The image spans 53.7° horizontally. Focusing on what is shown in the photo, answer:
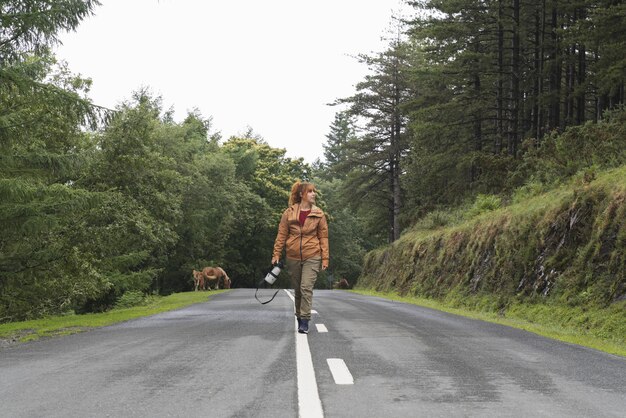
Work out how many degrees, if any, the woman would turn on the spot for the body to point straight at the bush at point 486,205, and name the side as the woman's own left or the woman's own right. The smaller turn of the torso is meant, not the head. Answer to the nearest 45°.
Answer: approximately 135° to the woman's own left

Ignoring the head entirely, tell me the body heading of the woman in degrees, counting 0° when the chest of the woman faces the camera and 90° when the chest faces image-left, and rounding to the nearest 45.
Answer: approximately 0°

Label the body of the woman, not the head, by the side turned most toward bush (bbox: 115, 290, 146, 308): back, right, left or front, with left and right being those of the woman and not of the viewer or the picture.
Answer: back
